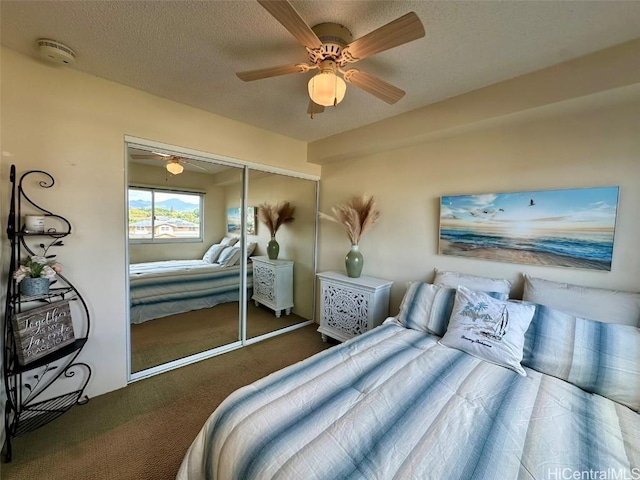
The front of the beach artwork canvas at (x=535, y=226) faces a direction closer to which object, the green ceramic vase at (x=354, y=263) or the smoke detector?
the smoke detector

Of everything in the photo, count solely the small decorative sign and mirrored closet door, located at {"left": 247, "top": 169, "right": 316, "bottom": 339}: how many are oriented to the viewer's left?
0

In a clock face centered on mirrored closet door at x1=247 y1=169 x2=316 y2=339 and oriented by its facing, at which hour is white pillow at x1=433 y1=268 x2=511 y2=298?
The white pillow is roughly at 12 o'clock from the mirrored closet door.

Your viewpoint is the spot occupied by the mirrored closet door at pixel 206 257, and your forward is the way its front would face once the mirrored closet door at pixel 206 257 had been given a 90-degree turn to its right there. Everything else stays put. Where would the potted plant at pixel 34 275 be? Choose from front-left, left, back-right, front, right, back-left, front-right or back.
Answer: front

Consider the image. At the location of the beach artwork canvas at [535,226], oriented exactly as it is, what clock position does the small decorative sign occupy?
The small decorative sign is roughly at 12 o'clock from the beach artwork canvas.

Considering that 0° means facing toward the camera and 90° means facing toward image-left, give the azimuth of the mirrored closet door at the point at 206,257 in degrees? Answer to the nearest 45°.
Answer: approximately 315°

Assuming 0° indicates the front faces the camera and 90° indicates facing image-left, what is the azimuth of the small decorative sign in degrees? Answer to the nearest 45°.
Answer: approximately 315°

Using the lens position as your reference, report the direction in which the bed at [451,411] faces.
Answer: facing the viewer and to the left of the viewer

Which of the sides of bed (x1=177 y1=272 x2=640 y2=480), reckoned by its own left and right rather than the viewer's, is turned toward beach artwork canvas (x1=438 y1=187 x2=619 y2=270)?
back

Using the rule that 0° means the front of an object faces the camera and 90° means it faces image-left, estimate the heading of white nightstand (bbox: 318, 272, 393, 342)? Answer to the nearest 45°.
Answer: approximately 45°

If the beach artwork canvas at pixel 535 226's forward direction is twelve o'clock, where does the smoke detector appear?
The smoke detector is roughly at 12 o'clock from the beach artwork canvas.

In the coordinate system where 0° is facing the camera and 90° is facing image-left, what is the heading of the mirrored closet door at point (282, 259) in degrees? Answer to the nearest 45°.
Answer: approximately 315°
